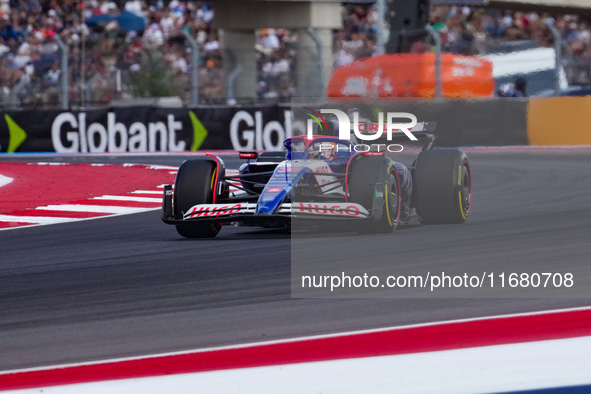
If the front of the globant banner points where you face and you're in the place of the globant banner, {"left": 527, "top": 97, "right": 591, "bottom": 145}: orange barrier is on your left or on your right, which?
on your left

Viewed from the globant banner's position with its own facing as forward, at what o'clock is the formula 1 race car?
The formula 1 race car is roughly at 12 o'clock from the globant banner.

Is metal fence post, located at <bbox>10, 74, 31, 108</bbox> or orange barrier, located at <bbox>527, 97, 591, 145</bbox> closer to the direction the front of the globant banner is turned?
the orange barrier

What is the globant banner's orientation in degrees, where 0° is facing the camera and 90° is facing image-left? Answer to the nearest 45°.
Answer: approximately 0°

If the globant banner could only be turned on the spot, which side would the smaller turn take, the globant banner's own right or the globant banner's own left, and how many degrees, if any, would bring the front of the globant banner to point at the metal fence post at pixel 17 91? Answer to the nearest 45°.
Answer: approximately 90° to the globant banner's own right

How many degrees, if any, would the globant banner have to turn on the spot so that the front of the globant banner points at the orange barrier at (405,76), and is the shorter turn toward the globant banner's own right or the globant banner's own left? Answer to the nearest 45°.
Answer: approximately 90° to the globant banner's own left
